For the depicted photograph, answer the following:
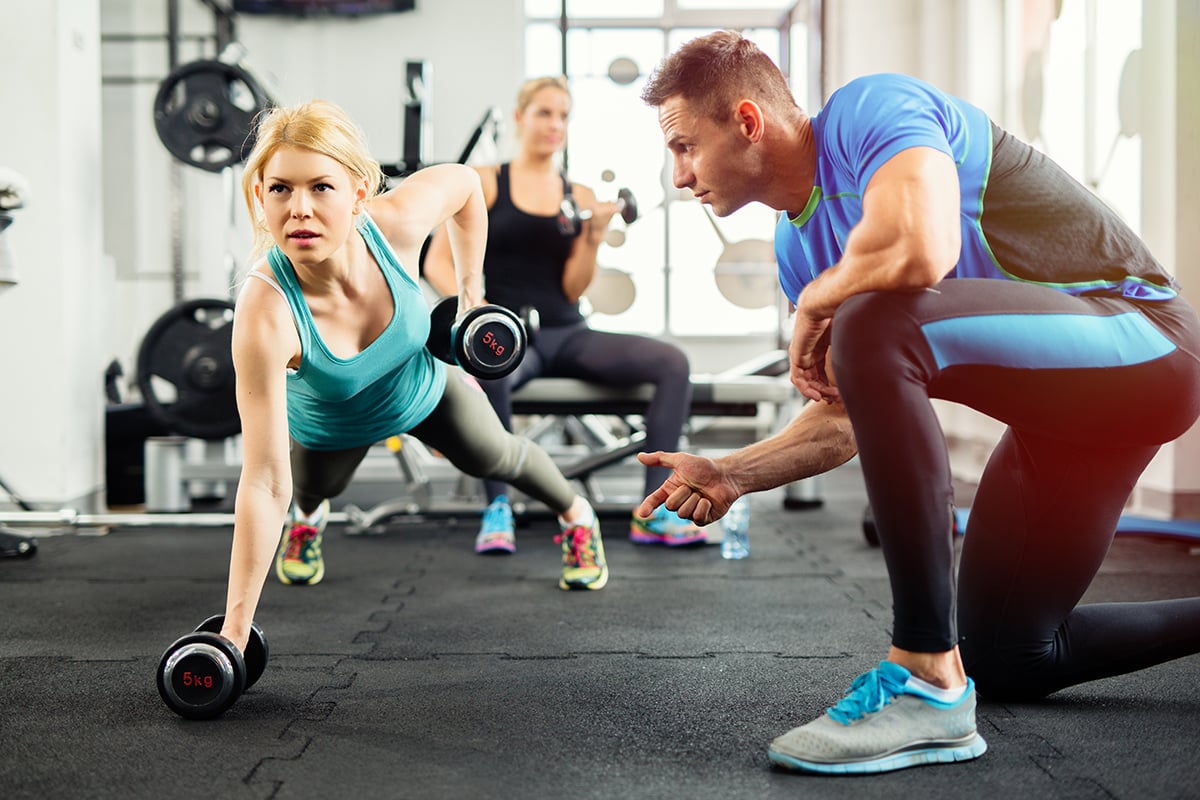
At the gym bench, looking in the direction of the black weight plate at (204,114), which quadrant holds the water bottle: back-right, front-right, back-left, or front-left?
back-left

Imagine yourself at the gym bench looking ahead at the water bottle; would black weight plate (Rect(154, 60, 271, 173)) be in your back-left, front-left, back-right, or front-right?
back-right

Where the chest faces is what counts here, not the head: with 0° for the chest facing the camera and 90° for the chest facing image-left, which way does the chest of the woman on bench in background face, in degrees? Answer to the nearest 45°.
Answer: approximately 315°

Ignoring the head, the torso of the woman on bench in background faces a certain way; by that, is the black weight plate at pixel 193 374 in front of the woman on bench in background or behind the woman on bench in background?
behind
